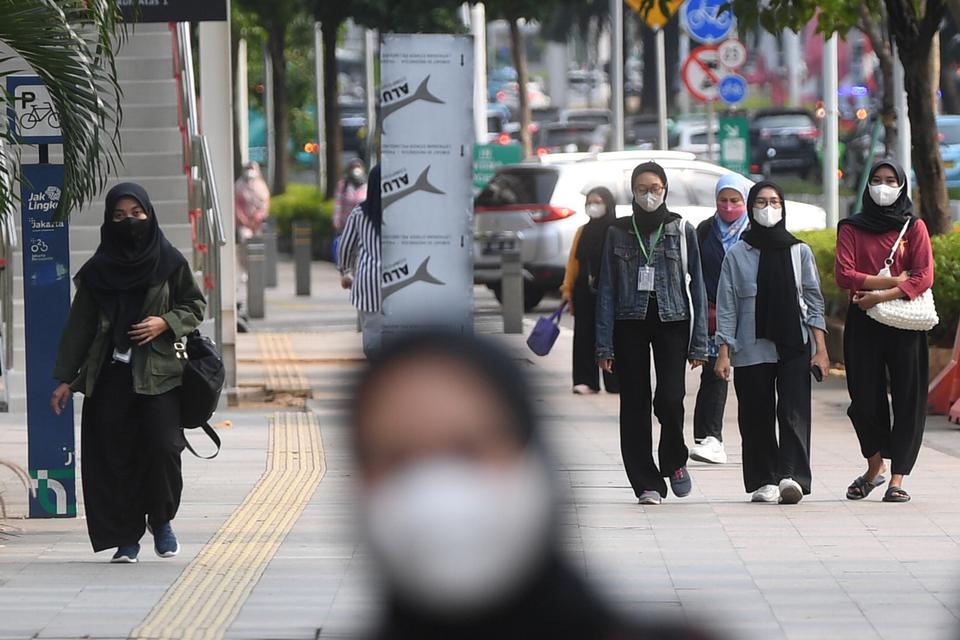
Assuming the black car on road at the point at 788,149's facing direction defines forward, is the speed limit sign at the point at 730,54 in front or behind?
behind

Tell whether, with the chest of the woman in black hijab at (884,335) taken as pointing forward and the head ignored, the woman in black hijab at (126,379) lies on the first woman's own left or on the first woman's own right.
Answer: on the first woman's own right

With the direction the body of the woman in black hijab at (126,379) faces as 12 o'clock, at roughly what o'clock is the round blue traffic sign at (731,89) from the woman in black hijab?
The round blue traffic sign is roughly at 7 o'clock from the woman in black hijab.

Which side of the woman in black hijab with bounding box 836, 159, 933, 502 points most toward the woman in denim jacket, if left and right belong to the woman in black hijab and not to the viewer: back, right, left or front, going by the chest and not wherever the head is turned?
right

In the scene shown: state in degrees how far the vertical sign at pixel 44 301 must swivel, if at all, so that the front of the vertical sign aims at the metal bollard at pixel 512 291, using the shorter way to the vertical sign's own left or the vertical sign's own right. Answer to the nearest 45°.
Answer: approximately 135° to the vertical sign's own left

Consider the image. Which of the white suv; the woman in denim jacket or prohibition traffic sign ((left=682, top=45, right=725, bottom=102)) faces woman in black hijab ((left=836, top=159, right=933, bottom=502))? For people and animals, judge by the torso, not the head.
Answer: the prohibition traffic sign

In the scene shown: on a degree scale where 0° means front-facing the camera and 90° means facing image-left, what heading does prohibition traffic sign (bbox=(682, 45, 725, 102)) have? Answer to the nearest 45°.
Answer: approximately 0°

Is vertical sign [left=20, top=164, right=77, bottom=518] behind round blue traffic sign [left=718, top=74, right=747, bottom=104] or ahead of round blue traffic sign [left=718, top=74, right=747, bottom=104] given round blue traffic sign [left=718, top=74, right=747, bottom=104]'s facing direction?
ahead

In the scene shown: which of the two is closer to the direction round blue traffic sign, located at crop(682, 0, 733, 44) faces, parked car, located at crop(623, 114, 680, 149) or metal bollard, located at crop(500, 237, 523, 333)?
the metal bollard

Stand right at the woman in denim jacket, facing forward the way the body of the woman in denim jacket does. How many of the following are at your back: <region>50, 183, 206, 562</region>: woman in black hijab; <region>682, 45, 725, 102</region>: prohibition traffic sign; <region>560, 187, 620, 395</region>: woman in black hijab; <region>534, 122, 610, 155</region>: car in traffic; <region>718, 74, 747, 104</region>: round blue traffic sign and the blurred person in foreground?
4

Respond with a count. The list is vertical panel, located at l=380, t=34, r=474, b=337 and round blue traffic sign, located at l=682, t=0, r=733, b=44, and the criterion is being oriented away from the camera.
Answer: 0

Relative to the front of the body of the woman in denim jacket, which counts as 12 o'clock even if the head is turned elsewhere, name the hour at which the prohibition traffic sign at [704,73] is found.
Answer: The prohibition traffic sign is roughly at 6 o'clock from the woman in denim jacket.
